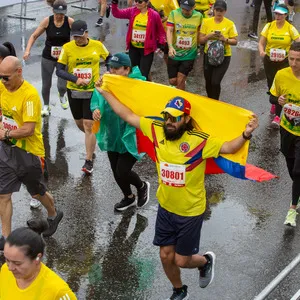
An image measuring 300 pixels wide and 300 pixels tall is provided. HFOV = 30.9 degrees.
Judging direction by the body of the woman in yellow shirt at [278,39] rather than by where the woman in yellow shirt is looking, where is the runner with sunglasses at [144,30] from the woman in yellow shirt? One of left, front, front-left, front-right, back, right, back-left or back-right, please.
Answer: right

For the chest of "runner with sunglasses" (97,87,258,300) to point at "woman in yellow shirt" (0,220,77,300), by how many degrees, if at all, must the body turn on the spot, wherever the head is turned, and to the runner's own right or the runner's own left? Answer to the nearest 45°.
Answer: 0° — they already face them

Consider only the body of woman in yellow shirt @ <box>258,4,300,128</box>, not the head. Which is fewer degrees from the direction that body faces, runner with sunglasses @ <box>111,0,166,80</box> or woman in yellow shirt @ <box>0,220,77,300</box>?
the woman in yellow shirt

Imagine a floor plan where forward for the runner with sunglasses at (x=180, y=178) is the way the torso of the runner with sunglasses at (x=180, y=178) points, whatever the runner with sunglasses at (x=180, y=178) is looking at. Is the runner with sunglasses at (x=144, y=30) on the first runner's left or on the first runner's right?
on the first runner's right

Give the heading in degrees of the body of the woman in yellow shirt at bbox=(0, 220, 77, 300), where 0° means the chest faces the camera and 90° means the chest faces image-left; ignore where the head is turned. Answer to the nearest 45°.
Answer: approximately 45°

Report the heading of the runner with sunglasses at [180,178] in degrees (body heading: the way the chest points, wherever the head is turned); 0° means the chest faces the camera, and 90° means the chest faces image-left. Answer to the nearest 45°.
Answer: approximately 45°

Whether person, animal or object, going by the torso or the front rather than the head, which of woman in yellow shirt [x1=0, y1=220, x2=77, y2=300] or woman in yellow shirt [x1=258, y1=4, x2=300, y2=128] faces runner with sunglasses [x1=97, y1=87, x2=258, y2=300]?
woman in yellow shirt [x1=258, y1=4, x2=300, y2=128]

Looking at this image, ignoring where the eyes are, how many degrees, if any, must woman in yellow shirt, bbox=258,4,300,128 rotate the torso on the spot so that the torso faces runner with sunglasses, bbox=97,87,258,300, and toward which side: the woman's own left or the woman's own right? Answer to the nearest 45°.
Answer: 0° — they already face them

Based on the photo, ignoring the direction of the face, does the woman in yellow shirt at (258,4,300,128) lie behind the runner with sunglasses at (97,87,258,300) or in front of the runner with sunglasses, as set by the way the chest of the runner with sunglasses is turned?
behind

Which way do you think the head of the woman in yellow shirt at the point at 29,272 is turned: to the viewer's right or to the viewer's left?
to the viewer's left
